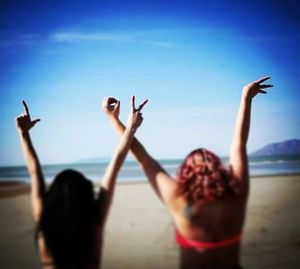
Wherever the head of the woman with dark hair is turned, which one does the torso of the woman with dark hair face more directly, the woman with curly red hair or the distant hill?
the distant hill

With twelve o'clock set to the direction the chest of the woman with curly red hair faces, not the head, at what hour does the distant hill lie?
The distant hill is roughly at 1 o'clock from the woman with curly red hair.

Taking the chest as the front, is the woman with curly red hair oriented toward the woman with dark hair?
no

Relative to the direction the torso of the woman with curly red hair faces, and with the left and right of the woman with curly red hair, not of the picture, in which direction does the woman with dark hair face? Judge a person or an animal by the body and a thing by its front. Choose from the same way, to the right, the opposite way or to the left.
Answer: the same way

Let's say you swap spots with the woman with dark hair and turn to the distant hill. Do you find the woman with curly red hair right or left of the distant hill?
right

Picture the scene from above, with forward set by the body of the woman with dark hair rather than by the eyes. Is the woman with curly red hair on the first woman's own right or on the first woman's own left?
on the first woman's own right

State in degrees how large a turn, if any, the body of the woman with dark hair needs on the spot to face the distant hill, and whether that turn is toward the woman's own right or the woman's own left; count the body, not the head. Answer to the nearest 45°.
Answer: approximately 45° to the woman's own right

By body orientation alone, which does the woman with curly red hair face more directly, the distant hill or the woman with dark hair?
the distant hill

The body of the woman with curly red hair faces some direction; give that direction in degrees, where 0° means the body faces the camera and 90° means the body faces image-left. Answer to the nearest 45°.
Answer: approximately 180°

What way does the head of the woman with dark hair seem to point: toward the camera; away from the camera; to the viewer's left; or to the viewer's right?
away from the camera

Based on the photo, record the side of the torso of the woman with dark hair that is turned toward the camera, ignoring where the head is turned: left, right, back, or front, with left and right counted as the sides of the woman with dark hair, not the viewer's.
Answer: back

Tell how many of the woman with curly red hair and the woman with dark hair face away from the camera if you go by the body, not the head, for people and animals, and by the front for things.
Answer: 2

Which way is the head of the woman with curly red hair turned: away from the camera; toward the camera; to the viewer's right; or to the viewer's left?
away from the camera
